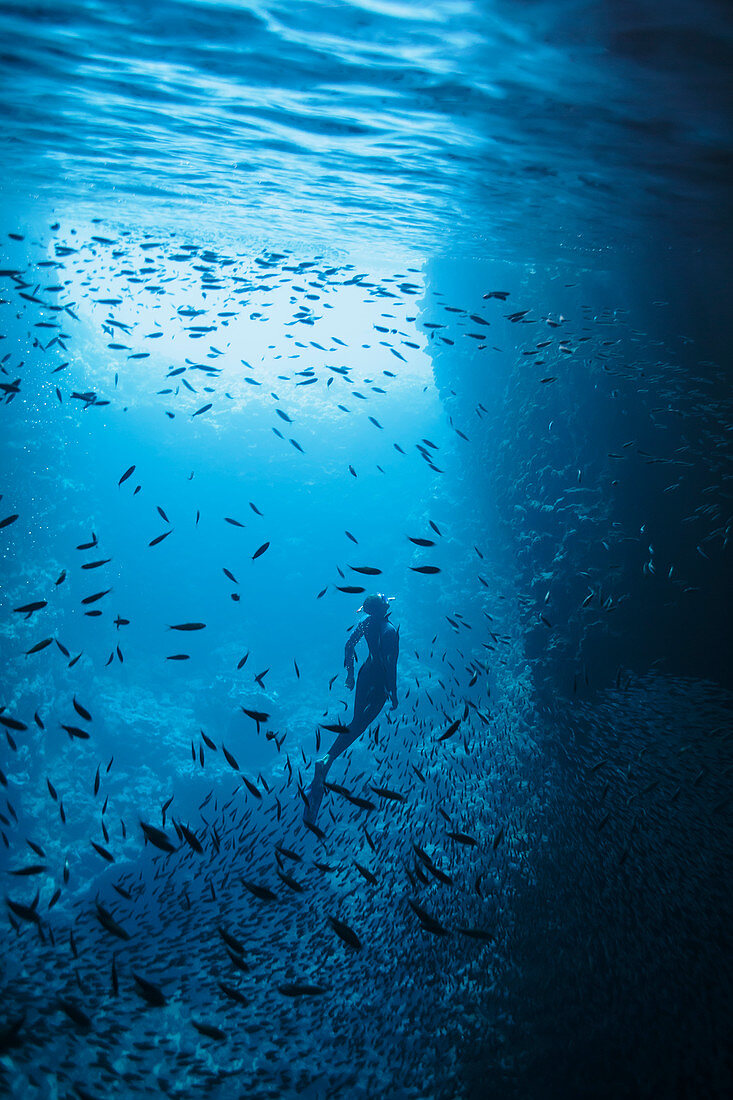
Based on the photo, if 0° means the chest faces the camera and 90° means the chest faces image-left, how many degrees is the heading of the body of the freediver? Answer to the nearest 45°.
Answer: approximately 225°
